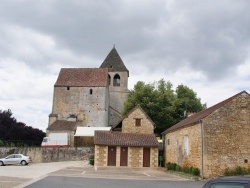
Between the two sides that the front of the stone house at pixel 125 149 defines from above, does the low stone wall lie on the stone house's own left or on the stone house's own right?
on the stone house's own right

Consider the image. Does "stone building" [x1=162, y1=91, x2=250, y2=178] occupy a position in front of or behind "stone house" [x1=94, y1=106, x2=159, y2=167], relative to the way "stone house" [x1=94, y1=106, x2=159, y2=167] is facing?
in front

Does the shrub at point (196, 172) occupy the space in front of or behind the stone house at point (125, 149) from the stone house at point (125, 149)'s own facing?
in front

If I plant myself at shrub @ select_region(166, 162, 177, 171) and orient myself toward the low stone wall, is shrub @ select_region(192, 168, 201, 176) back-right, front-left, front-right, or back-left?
back-left

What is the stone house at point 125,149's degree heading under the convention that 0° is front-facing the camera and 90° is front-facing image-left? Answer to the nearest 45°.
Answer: approximately 0°

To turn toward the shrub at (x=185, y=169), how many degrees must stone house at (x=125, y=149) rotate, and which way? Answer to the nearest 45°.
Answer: approximately 45° to its left

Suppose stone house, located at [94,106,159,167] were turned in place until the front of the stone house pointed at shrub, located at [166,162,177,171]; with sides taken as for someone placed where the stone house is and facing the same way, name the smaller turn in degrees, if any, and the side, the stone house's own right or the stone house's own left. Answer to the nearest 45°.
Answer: approximately 45° to the stone house's own left
